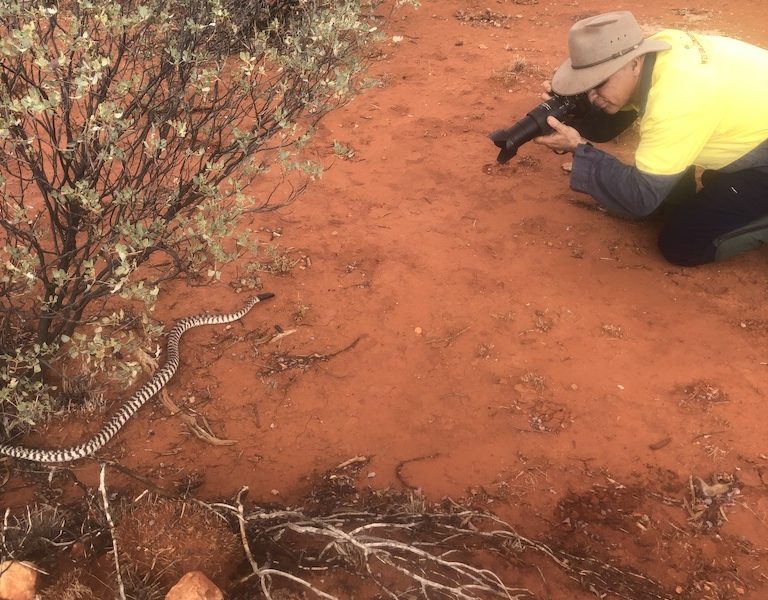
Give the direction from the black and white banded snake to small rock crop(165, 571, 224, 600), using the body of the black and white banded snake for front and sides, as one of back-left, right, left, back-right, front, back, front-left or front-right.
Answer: back-right

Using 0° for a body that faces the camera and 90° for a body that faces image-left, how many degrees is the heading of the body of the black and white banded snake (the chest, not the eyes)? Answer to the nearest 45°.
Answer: approximately 225°
